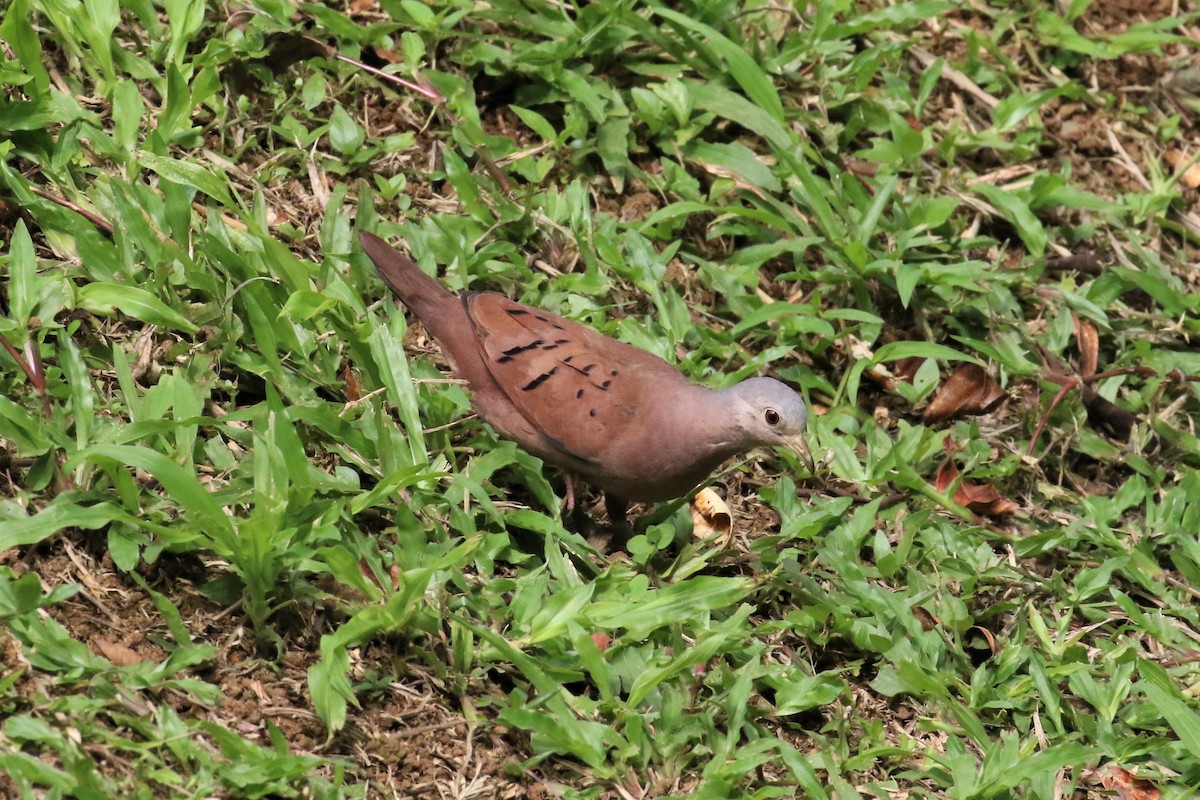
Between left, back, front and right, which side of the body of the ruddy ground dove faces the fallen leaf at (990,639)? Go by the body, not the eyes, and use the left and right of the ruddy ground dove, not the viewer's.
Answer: front

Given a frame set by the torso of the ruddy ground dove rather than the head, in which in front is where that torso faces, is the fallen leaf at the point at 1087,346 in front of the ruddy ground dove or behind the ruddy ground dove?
in front

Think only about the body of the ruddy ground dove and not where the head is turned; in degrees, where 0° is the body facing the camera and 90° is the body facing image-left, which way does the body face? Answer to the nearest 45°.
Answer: approximately 270°

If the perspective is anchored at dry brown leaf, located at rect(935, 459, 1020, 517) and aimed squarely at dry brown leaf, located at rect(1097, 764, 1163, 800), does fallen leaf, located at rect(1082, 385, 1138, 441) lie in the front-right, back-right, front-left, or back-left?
back-left

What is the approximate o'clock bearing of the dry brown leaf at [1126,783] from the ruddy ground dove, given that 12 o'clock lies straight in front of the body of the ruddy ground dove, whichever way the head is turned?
The dry brown leaf is roughly at 1 o'clock from the ruddy ground dove.

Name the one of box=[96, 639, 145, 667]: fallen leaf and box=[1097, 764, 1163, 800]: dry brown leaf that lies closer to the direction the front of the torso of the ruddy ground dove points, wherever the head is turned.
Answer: the dry brown leaf

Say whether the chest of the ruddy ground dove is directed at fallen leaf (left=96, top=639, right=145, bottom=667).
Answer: no

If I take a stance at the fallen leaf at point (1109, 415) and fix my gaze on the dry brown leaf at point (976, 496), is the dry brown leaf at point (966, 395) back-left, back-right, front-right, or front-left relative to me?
front-right

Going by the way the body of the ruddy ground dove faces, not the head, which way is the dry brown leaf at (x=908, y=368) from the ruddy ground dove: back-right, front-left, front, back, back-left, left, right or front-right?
front-left

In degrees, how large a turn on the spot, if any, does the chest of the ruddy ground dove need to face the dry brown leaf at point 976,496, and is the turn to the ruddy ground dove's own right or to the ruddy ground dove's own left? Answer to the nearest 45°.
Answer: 0° — it already faces it

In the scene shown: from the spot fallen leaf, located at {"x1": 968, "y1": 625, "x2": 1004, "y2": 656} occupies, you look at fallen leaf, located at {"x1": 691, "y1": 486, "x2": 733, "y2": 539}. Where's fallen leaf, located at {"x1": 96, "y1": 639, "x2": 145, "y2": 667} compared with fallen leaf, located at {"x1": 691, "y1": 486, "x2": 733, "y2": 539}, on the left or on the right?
left
